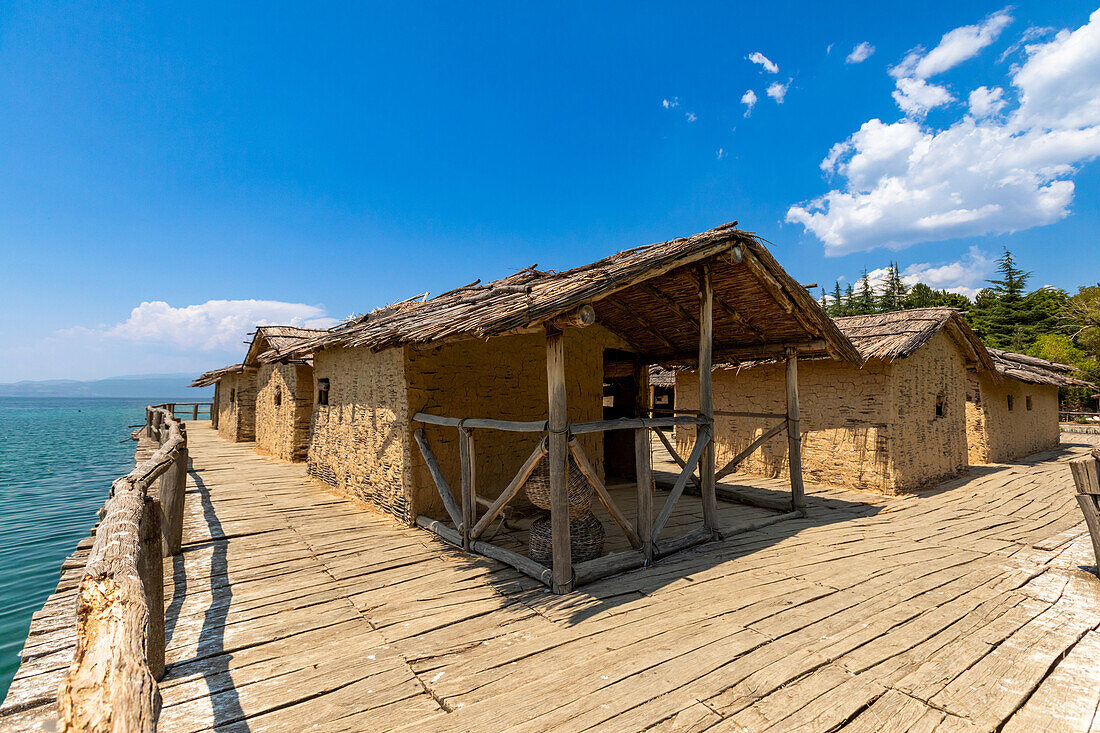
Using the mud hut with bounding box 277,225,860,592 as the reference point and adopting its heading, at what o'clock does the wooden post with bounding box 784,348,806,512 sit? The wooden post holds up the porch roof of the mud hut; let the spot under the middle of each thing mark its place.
The wooden post is roughly at 10 o'clock from the mud hut.

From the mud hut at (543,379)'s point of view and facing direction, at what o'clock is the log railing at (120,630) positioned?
The log railing is roughly at 2 o'clock from the mud hut.

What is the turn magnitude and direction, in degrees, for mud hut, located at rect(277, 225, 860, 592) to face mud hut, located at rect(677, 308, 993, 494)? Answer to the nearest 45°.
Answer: approximately 90° to its left

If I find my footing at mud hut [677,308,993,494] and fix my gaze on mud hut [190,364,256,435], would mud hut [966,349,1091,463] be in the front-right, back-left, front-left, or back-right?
back-right

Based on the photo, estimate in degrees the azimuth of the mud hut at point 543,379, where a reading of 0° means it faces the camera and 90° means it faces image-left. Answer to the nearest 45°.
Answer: approximately 315°

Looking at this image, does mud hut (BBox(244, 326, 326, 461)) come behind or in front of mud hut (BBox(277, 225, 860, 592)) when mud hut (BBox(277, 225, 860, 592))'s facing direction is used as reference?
behind

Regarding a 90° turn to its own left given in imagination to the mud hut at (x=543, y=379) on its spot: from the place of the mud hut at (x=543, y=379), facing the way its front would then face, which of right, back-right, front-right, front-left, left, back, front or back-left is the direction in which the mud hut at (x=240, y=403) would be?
left
